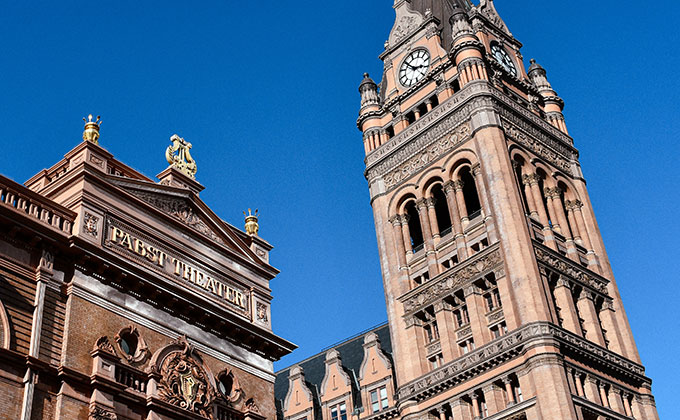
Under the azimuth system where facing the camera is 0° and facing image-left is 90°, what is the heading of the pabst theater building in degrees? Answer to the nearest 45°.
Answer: approximately 315°
